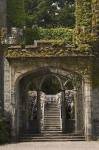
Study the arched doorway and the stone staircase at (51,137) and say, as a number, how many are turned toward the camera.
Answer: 2

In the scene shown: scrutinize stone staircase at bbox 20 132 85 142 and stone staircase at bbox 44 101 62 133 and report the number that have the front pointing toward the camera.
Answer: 2

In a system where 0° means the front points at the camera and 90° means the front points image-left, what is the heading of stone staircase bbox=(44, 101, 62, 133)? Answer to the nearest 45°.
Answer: approximately 0°

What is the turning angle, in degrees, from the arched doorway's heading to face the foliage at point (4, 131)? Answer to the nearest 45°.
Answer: approximately 45° to its right

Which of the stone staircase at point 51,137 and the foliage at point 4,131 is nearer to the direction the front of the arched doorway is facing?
the stone staircase

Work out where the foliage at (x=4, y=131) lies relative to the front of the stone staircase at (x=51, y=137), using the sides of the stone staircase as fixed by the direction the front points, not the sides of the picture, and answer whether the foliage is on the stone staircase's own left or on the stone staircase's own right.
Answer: on the stone staircase's own right
